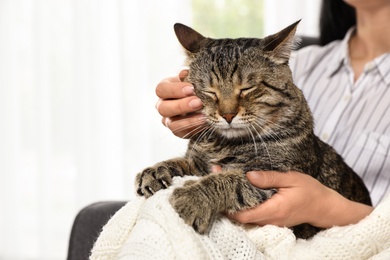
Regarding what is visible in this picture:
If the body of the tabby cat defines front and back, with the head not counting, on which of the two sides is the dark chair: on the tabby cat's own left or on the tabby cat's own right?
on the tabby cat's own right

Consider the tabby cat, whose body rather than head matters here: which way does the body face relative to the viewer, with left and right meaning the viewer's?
facing the viewer and to the left of the viewer
